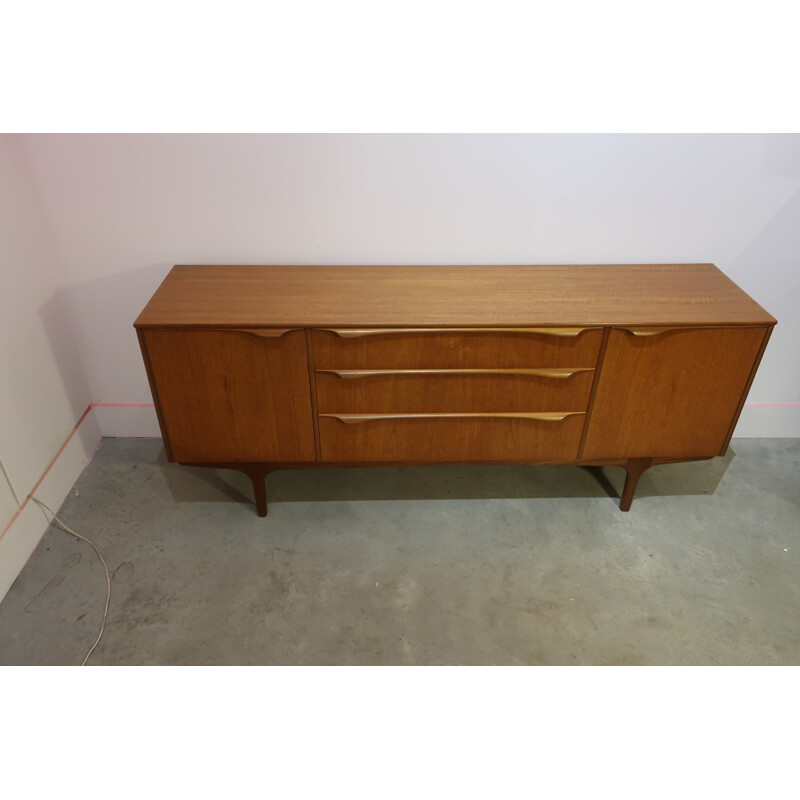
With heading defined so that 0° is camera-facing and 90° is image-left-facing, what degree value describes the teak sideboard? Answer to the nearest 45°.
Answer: approximately 0°

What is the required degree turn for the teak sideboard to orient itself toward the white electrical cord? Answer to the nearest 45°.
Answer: approximately 90° to its right
